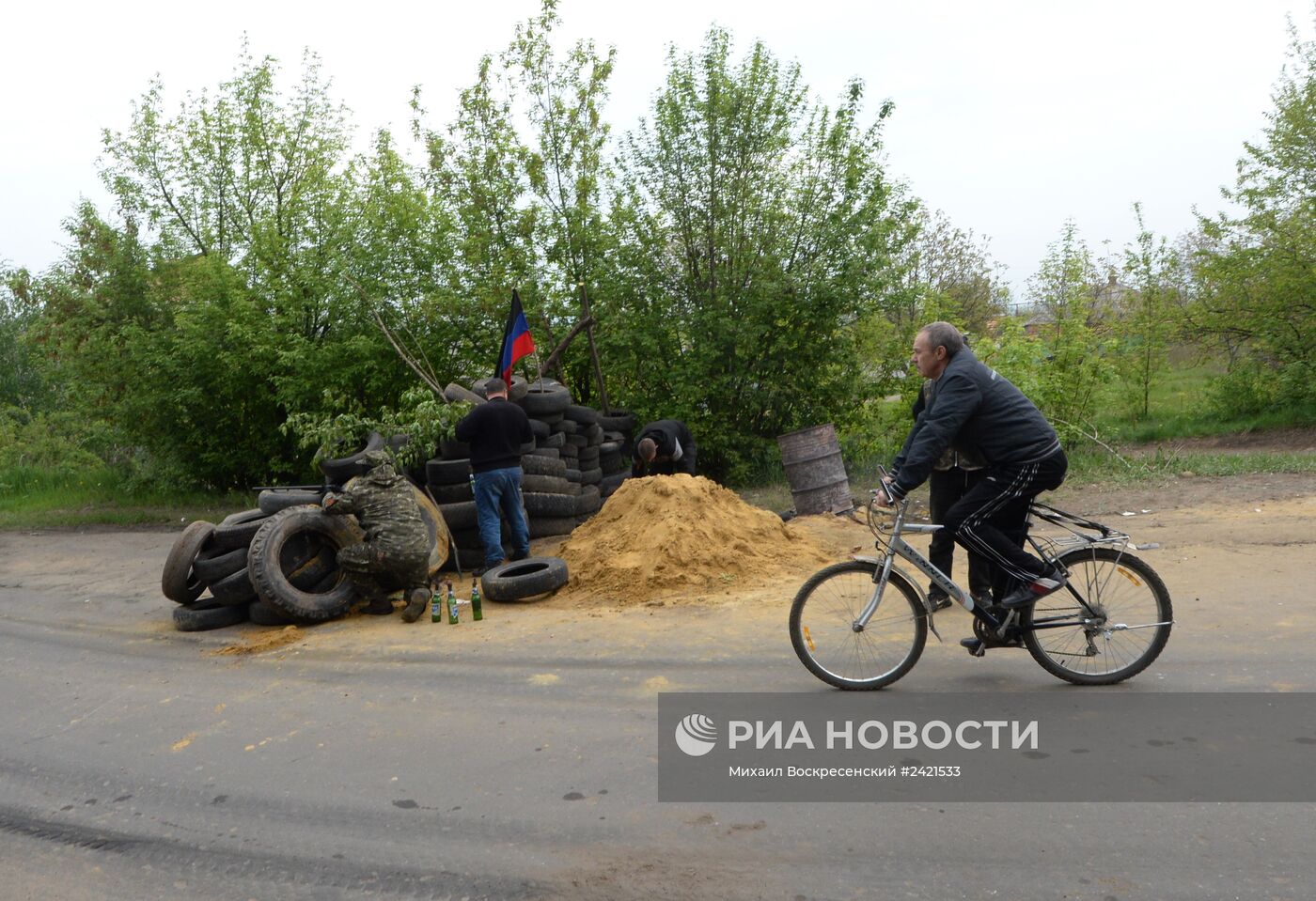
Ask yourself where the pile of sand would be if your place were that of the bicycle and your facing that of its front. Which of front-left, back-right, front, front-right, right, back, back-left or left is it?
front-right

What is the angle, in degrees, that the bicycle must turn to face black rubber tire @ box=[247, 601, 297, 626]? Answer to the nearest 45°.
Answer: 0° — it already faces it

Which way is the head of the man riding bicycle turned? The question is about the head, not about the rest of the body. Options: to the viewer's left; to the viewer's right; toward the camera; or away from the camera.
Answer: to the viewer's left

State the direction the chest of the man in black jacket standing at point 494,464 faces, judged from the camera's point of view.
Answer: away from the camera

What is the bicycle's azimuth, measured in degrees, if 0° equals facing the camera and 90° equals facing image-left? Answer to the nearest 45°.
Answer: approximately 90°

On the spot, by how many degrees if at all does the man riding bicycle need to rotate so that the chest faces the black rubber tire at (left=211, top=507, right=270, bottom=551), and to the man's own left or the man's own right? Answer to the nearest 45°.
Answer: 0° — they already face it

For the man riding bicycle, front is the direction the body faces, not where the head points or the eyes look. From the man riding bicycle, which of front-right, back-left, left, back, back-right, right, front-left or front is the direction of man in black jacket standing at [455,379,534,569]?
front-right

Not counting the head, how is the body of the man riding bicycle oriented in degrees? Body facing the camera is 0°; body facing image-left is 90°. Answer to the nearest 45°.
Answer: approximately 90°

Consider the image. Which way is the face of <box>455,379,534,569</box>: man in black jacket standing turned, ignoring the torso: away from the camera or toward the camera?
away from the camera

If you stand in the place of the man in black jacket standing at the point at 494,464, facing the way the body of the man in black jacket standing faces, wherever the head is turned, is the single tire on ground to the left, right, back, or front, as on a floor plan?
back

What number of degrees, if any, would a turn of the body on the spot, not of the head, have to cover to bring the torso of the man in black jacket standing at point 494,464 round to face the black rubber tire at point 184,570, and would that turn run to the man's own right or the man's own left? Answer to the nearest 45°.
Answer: approximately 90° to the man's own left
